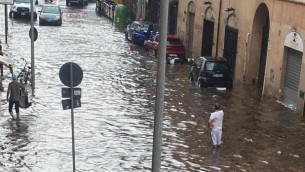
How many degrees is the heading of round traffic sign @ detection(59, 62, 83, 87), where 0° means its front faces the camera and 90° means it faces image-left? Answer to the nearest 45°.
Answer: approximately 180°

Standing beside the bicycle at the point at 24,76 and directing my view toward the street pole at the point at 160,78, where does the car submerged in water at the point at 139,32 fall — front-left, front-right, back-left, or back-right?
back-left

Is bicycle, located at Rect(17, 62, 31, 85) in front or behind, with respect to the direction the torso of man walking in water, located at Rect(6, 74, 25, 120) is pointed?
in front

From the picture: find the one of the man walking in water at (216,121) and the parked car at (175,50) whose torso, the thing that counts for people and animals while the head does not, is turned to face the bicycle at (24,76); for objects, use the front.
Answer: the man walking in water

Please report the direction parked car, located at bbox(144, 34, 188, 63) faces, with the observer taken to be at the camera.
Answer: facing away from the viewer and to the left of the viewer

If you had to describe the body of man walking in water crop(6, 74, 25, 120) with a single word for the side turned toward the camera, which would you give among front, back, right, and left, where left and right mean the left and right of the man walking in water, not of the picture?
back

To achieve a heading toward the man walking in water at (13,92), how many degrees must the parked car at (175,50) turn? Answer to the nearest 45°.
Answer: approximately 135° to its left

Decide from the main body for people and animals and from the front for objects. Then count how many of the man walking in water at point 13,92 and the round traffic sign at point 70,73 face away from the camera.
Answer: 2

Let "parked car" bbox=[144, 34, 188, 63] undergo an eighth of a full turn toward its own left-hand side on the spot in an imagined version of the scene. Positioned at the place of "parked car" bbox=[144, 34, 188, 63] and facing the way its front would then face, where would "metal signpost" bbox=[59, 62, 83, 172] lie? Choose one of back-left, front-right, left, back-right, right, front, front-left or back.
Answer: left

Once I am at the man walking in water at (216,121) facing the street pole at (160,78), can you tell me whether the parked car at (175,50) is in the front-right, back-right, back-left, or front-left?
back-right

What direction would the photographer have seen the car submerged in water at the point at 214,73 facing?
facing away from the viewer and to the left of the viewer
